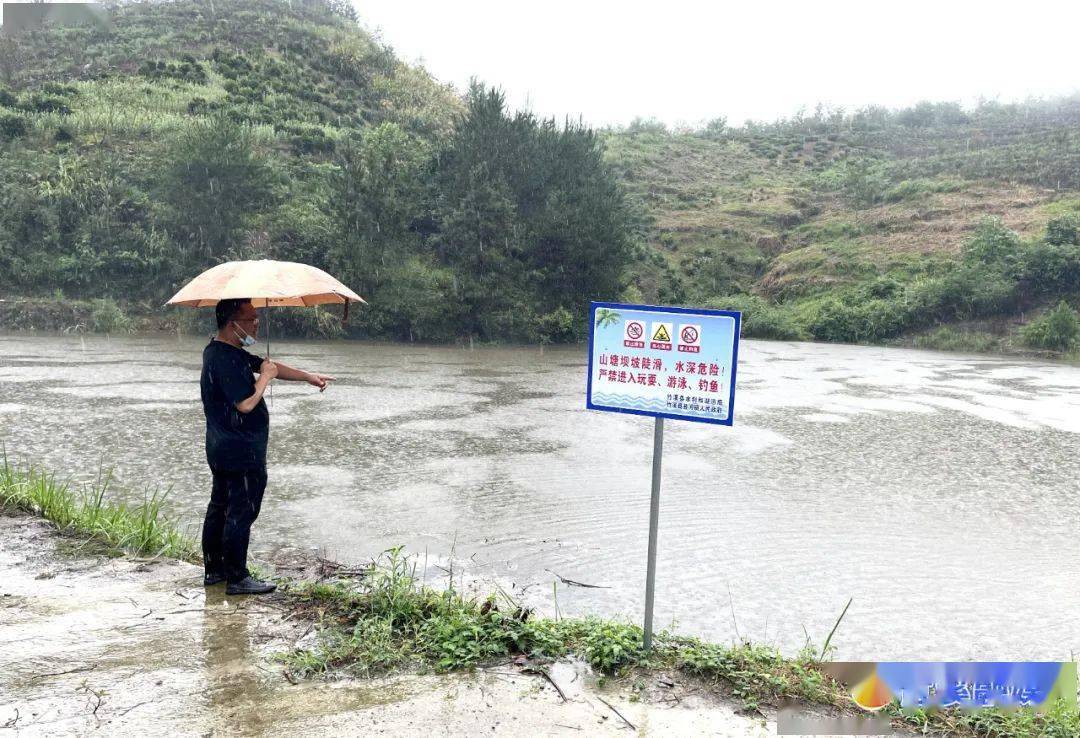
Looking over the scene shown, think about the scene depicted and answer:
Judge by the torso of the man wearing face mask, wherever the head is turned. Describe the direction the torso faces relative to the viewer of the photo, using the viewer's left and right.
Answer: facing to the right of the viewer

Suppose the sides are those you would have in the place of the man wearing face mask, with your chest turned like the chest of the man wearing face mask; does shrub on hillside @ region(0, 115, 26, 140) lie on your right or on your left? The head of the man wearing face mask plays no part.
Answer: on your left

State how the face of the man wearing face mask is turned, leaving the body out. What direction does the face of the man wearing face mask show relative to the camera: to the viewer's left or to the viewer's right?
to the viewer's right

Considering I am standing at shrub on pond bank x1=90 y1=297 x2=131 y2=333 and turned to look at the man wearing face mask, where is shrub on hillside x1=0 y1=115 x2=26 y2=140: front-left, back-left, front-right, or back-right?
back-right

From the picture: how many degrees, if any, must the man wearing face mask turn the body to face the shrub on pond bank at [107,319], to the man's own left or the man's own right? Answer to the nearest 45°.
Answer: approximately 90° to the man's own left
